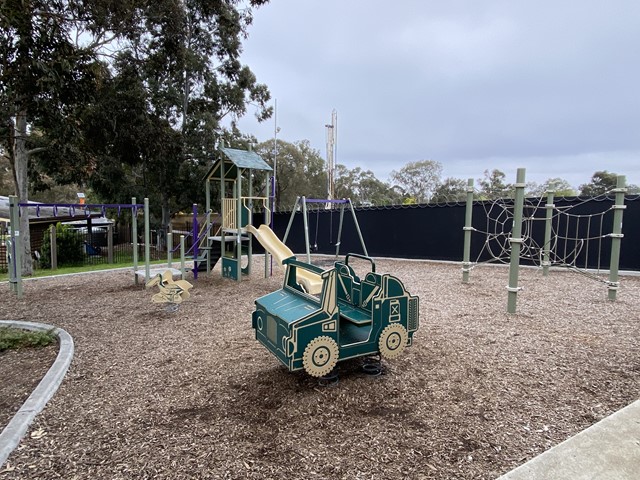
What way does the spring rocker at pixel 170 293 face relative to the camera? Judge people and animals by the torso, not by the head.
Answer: to the viewer's left

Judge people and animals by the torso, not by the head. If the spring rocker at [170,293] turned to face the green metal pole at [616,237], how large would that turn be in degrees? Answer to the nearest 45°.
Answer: approximately 180°

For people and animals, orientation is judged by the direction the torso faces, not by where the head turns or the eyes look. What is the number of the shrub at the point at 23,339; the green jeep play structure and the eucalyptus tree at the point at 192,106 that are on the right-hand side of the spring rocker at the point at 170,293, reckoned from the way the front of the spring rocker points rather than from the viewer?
1

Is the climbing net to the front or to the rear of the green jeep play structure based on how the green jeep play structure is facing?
to the rear

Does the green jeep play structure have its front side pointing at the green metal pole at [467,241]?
no

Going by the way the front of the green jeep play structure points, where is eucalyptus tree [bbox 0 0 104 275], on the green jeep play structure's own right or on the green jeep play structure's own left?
on the green jeep play structure's own right

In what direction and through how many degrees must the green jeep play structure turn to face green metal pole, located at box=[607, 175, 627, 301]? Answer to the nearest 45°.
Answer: approximately 180°

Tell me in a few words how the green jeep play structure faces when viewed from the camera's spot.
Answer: facing the viewer and to the left of the viewer

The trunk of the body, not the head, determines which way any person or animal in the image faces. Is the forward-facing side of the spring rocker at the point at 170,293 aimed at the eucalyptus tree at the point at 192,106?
no

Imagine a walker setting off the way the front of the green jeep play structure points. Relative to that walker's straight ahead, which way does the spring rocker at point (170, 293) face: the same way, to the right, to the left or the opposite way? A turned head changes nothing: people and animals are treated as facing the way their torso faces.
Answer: the same way

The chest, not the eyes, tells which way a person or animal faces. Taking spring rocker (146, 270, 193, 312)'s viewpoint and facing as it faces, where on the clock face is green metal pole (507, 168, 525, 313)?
The green metal pole is roughly at 7 o'clock from the spring rocker.

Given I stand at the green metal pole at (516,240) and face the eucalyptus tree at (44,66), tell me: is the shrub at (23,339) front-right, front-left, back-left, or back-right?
front-left

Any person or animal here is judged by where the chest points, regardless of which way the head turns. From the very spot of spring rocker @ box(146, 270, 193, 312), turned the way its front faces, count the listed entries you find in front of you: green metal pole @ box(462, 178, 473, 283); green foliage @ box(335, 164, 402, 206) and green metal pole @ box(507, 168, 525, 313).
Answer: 0

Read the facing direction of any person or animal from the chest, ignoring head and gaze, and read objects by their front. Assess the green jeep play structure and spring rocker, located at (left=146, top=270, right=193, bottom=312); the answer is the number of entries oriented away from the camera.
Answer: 0
